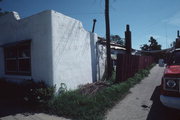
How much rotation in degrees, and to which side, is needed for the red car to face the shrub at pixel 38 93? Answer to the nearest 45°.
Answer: approximately 90° to its right

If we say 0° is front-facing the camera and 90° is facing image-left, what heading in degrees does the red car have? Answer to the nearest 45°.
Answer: approximately 0°

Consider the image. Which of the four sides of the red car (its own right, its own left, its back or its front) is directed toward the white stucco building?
right

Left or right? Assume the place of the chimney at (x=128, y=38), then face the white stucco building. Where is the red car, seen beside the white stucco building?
left

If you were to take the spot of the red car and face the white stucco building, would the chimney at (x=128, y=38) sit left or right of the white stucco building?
right

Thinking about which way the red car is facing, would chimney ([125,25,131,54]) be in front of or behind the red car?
behind
